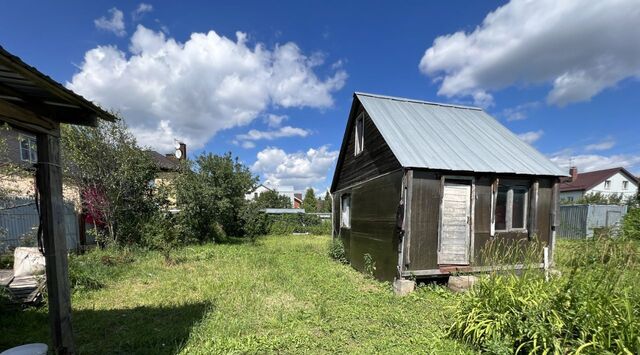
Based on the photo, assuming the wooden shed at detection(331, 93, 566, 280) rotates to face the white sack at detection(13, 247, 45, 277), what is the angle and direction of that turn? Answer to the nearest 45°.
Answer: approximately 90° to its right

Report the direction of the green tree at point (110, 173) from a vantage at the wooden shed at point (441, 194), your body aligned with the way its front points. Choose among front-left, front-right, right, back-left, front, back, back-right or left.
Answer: back-right

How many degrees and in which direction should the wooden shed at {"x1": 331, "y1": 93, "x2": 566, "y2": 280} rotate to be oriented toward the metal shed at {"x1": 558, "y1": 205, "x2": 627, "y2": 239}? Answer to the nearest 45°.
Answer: approximately 90° to its left

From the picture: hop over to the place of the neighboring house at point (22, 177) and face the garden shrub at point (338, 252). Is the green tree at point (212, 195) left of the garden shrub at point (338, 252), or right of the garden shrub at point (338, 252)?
left

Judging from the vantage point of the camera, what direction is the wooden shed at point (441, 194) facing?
facing the viewer and to the right of the viewer

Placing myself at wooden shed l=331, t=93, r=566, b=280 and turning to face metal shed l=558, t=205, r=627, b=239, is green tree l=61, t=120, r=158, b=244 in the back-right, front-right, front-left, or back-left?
back-left

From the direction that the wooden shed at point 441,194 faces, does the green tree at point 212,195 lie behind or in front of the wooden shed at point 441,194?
behind

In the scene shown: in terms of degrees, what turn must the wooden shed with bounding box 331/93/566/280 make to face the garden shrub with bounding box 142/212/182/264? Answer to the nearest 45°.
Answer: approximately 135° to its right

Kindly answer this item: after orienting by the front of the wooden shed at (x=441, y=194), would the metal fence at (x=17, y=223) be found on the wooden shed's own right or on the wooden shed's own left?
on the wooden shed's own right
